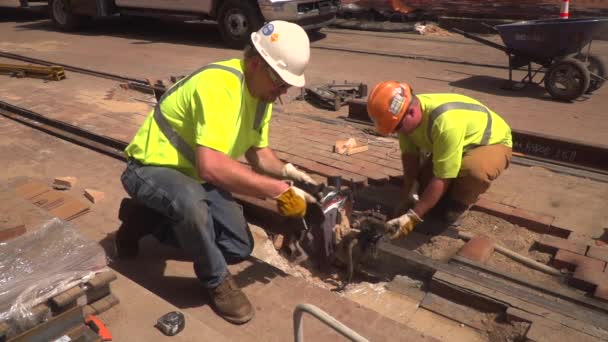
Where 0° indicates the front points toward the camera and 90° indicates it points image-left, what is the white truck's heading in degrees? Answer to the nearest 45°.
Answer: approximately 315°

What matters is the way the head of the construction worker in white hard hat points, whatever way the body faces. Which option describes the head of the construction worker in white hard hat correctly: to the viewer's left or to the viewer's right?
to the viewer's right

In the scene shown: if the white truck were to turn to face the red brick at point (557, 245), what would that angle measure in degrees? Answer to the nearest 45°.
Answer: approximately 45° to its right

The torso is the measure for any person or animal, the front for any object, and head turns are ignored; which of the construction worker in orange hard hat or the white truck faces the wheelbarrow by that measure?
the white truck

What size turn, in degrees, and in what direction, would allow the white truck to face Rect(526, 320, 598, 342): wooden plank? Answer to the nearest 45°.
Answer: approximately 45° to its right

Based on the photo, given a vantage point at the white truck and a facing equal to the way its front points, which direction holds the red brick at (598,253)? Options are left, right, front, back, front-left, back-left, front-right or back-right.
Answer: front-right

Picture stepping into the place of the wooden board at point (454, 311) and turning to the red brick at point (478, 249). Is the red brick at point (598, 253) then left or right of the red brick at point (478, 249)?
right

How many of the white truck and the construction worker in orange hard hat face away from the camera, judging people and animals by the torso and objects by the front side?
0

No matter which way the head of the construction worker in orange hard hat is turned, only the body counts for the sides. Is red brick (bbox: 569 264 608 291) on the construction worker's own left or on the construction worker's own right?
on the construction worker's own left

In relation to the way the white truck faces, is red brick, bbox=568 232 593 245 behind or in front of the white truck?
in front

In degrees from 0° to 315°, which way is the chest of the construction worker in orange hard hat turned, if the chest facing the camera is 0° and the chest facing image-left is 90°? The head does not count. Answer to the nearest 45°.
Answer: approximately 45°

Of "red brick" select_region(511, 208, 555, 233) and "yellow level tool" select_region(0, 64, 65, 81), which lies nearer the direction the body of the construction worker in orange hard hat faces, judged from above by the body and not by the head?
the yellow level tool
